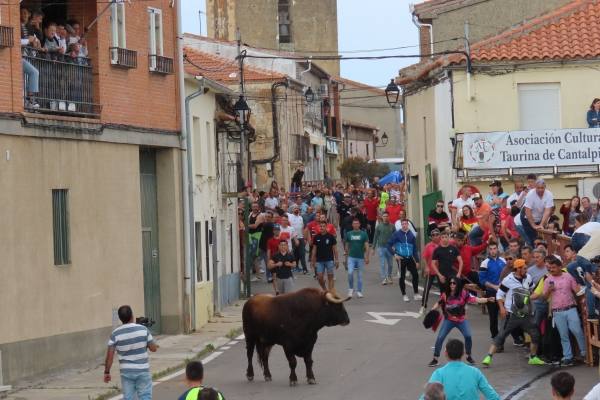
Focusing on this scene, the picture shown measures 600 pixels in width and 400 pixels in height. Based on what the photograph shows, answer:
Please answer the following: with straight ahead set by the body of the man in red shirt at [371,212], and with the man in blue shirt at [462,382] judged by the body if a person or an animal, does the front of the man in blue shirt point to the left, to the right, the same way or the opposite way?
the opposite way

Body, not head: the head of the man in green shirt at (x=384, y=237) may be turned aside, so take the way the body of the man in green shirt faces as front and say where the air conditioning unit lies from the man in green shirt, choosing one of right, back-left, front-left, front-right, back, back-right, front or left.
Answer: left

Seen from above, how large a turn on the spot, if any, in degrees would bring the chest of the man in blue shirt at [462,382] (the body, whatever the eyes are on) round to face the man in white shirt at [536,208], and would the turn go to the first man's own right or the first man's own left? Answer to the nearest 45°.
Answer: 0° — they already face them

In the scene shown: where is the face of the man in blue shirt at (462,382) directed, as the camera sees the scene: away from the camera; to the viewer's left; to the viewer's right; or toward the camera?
away from the camera

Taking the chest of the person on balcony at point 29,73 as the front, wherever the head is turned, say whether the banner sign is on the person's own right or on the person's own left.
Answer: on the person's own left

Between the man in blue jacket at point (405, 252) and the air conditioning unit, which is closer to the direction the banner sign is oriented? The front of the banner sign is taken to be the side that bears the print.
the man in blue jacket

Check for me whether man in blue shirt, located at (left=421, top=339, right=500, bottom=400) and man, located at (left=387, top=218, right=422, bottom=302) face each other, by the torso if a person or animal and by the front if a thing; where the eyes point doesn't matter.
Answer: yes

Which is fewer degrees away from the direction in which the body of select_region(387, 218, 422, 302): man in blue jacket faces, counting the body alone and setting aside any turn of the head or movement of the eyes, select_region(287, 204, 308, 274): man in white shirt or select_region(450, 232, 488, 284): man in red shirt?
the man in red shirt

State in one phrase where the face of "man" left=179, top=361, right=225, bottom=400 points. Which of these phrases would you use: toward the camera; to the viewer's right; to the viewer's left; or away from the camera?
away from the camera

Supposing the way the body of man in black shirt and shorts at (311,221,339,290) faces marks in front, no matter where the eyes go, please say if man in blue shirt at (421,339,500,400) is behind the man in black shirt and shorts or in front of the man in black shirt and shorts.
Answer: in front

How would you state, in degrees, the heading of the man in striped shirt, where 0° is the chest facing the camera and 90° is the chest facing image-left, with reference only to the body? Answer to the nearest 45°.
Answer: approximately 180°

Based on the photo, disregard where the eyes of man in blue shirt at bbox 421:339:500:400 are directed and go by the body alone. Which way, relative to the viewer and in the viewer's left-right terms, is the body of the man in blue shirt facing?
facing away from the viewer

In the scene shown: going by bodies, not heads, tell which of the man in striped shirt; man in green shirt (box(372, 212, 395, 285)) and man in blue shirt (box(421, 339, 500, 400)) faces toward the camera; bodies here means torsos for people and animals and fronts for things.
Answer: the man in green shirt

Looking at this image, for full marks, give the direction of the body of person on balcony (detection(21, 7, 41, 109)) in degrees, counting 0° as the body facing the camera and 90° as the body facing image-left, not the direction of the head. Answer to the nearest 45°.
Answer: approximately 315°

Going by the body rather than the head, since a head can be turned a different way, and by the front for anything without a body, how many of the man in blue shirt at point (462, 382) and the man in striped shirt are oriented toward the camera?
0
